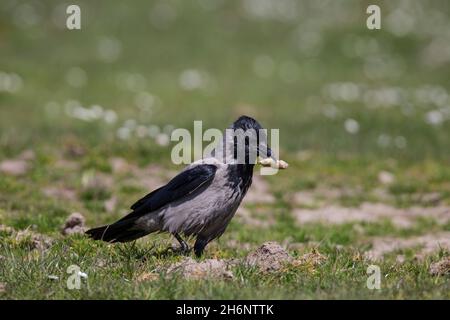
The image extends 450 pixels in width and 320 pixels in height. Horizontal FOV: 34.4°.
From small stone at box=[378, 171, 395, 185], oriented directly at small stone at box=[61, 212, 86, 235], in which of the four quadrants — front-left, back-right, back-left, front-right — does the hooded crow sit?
front-left

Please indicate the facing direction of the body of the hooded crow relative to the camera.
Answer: to the viewer's right

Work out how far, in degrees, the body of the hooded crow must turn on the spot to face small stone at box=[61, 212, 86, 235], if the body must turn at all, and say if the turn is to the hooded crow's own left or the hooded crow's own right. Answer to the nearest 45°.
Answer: approximately 135° to the hooded crow's own left

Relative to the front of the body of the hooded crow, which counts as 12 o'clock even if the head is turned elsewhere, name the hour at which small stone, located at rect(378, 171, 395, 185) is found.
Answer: The small stone is roughly at 10 o'clock from the hooded crow.
